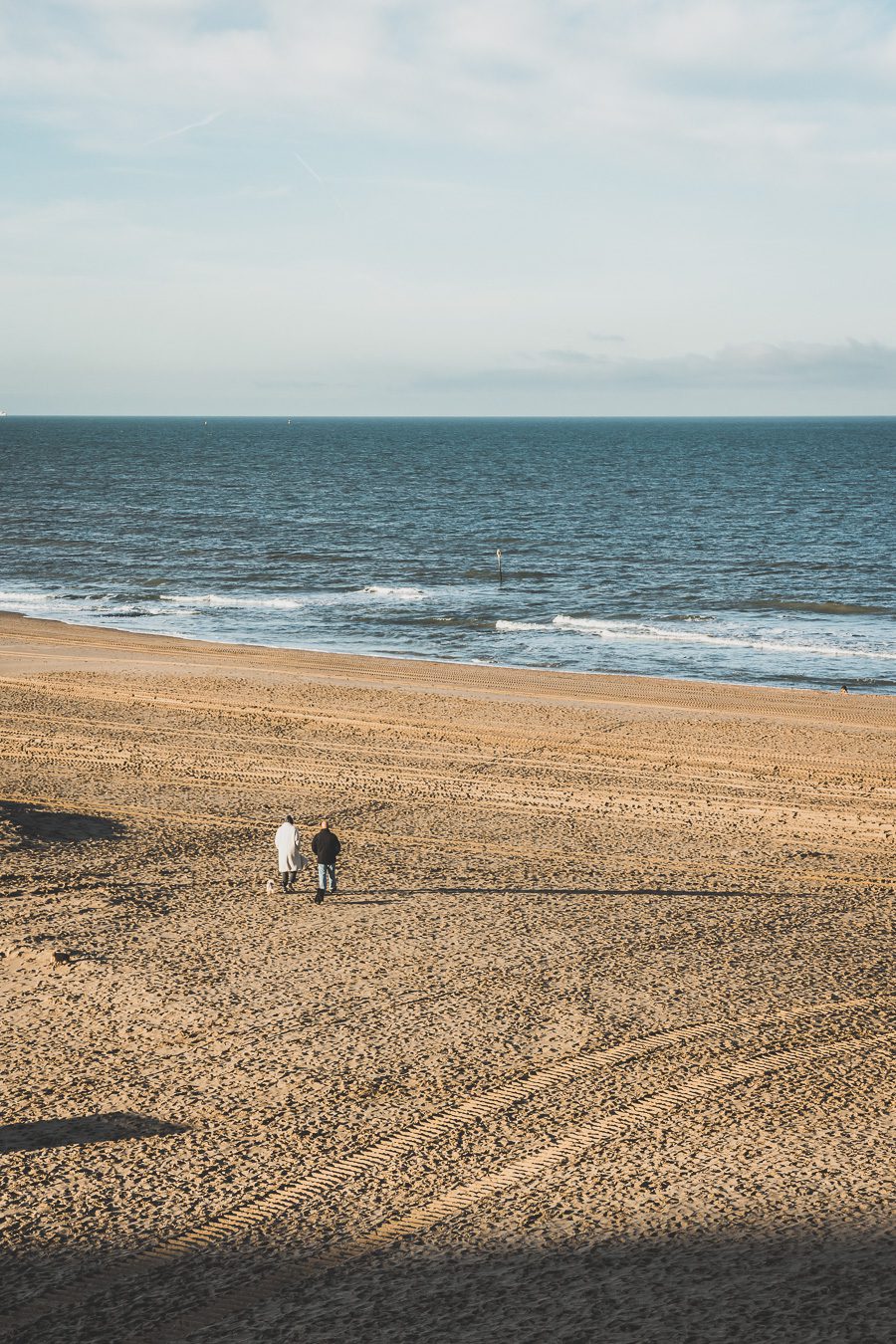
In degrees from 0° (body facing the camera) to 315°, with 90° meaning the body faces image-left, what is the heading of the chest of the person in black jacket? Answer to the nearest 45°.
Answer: approximately 180°
